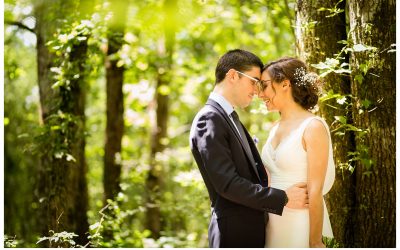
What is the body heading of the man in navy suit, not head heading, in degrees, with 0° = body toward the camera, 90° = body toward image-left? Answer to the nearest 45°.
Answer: approximately 270°

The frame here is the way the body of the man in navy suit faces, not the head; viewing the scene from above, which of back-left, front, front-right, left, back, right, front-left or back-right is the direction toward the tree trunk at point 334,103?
front-left

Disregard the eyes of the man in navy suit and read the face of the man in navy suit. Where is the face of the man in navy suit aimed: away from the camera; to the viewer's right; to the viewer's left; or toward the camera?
to the viewer's right

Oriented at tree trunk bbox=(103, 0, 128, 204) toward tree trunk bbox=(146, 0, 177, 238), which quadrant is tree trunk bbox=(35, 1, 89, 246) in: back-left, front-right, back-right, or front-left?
back-right

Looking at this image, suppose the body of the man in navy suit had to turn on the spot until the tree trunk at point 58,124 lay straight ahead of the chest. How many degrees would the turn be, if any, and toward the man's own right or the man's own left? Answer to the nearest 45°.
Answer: approximately 135° to the man's own left
